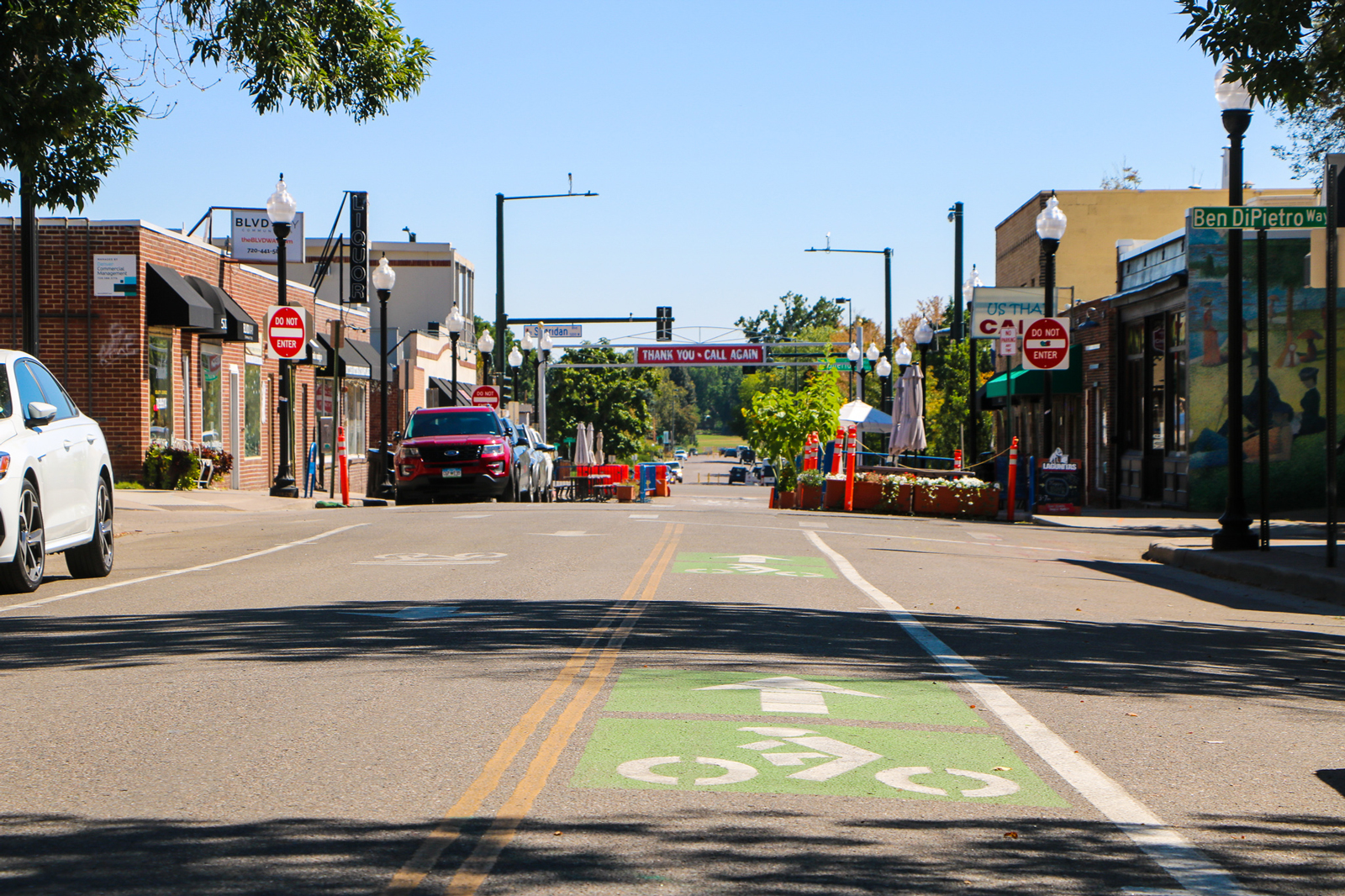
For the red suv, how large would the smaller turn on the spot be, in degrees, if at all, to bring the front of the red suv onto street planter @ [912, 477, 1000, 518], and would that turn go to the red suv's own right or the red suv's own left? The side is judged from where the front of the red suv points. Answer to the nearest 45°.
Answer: approximately 90° to the red suv's own left

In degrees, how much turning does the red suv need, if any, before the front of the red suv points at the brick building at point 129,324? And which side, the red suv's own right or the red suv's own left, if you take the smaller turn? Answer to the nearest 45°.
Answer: approximately 90° to the red suv's own right

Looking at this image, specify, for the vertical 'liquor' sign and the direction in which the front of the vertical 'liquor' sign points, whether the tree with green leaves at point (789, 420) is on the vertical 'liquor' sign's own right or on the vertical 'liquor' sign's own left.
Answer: on the vertical 'liquor' sign's own left

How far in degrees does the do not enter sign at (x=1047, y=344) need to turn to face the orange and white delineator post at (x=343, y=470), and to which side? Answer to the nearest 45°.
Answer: approximately 90° to its right

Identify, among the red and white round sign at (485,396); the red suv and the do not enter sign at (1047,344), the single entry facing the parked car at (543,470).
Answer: the red and white round sign

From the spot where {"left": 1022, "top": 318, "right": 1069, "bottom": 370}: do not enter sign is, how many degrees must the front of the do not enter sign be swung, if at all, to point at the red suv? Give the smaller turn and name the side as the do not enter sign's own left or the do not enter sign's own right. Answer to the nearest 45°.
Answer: approximately 90° to the do not enter sign's own right

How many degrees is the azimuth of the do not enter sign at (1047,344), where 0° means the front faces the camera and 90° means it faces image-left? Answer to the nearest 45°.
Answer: approximately 0°

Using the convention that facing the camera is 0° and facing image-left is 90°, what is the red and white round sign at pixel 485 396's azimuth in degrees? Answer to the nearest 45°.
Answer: approximately 0°
